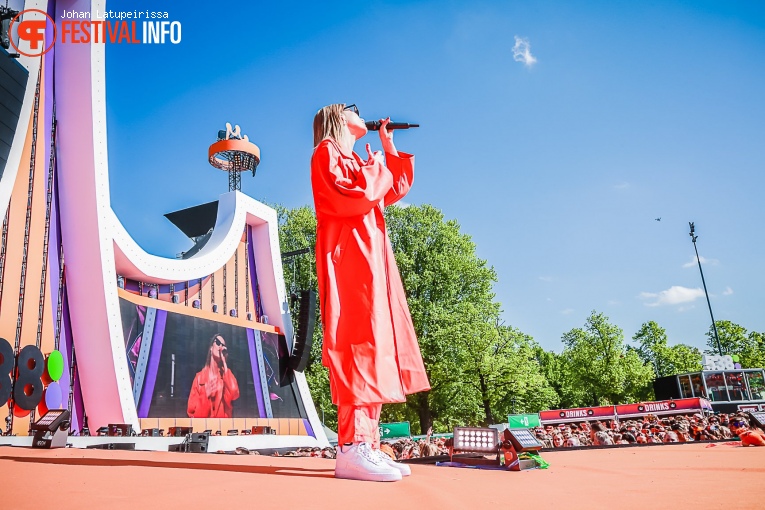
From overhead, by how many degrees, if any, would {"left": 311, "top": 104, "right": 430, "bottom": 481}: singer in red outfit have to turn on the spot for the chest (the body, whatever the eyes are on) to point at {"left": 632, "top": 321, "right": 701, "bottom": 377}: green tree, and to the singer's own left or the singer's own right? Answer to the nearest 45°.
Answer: approximately 45° to the singer's own left

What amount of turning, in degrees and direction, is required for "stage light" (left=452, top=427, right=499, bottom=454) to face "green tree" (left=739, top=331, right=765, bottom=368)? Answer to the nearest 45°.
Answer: approximately 135° to its left

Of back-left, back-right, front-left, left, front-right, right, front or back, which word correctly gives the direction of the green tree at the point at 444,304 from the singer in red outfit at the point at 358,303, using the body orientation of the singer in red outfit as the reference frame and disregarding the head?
left

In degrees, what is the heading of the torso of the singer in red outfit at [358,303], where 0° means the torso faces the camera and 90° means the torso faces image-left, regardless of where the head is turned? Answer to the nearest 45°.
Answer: approximately 270°

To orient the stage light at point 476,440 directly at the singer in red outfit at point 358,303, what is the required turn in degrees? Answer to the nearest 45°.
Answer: approximately 45° to its right

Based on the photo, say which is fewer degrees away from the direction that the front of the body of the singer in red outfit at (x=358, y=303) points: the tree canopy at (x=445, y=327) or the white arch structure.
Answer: the tree canopy

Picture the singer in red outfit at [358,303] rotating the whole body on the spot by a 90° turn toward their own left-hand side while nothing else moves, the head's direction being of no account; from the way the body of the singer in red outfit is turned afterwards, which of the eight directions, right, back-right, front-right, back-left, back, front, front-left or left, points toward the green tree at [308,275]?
front

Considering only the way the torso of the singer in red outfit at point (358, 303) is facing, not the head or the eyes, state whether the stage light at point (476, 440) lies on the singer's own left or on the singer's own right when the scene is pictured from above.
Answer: on the singer's own left

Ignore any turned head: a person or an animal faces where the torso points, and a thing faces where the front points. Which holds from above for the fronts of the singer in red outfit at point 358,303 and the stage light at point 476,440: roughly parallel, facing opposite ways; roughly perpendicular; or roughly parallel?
roughly perpendicular

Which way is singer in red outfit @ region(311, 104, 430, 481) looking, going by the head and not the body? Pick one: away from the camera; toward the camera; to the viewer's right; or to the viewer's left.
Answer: to the viewer's right

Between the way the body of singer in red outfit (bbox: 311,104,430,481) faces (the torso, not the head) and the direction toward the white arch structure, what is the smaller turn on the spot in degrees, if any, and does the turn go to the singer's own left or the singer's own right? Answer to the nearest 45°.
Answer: approximately 135° to the singer's own left

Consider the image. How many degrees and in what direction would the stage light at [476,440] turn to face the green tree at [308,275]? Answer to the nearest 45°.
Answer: approximately 180°

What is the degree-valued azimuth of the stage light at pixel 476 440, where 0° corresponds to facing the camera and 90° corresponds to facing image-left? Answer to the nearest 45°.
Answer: approximately 0°
